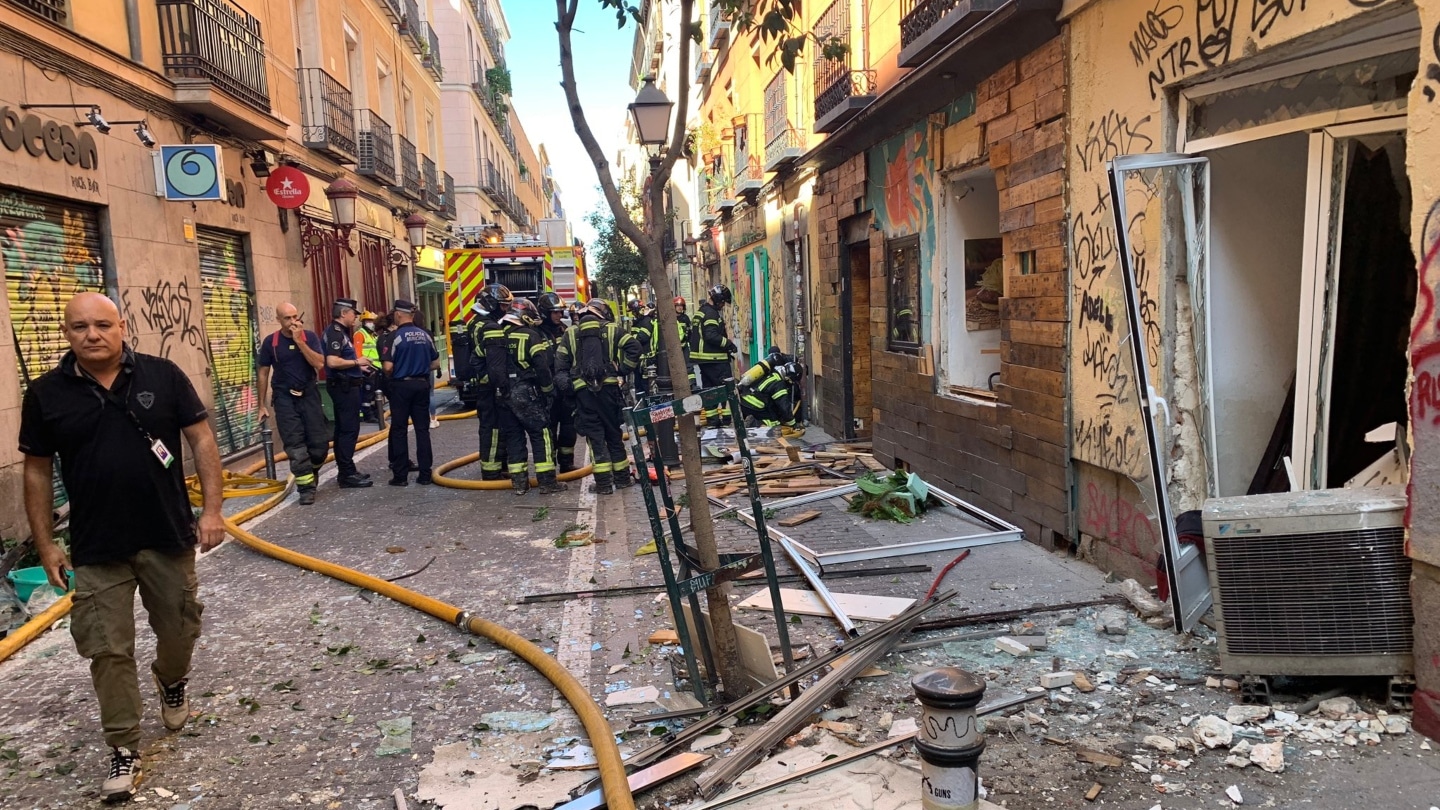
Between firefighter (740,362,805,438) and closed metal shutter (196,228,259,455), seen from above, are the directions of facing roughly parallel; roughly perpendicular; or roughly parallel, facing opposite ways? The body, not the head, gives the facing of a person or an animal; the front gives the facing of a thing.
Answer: roughly parallel

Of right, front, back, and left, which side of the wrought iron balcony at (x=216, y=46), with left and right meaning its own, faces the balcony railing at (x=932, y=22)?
front

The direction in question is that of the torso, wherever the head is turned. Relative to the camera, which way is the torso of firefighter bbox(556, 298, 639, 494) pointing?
away from the camera

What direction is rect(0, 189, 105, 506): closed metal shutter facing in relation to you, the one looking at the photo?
facing the viewer and to the right of the viewer

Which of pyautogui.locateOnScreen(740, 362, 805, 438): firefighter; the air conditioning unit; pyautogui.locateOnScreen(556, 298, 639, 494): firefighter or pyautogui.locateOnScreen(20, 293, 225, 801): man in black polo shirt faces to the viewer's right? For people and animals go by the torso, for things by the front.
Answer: pyautogui.locateOnScreen(740, 362, 805, 438): firefighter

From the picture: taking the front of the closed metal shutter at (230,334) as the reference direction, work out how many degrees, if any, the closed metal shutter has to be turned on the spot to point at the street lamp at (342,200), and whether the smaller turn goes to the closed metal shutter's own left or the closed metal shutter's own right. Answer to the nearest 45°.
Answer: approximately 90° to the closed metal shutter's own left

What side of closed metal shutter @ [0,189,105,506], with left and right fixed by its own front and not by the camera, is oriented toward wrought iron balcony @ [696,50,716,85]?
left

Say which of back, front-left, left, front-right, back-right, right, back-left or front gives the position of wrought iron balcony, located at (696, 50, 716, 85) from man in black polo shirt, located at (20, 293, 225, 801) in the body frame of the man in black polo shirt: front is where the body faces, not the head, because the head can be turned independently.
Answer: back-left

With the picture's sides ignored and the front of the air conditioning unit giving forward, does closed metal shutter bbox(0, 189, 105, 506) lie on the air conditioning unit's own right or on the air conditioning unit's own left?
on the air conditioning unit's own right

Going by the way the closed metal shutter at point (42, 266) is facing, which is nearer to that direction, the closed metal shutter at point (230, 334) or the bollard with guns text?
the bollard with guns text

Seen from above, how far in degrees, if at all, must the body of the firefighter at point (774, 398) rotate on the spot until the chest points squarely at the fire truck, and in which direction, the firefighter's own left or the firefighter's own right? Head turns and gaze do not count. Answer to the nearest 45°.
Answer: approximately 135° to the firefighter's own left

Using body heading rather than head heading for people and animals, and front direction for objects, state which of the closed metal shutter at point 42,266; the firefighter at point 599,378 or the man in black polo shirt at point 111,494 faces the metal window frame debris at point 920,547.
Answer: the closed metal shutter

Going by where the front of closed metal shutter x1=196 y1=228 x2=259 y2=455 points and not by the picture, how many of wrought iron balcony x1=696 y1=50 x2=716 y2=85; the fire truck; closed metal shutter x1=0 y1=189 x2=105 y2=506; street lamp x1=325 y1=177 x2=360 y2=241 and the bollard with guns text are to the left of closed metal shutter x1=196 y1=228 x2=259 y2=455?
3

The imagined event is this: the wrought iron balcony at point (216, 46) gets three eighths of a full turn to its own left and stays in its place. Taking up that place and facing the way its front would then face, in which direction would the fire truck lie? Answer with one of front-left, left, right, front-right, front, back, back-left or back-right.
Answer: front-right

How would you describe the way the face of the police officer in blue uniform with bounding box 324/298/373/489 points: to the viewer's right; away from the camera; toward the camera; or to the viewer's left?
to the viewer's right

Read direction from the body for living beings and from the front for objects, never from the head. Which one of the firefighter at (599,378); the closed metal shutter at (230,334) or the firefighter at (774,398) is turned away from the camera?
the firefighter at (599,378)

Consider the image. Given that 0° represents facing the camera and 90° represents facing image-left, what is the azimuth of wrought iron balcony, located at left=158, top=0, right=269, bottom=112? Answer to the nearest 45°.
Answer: approximately 315°
